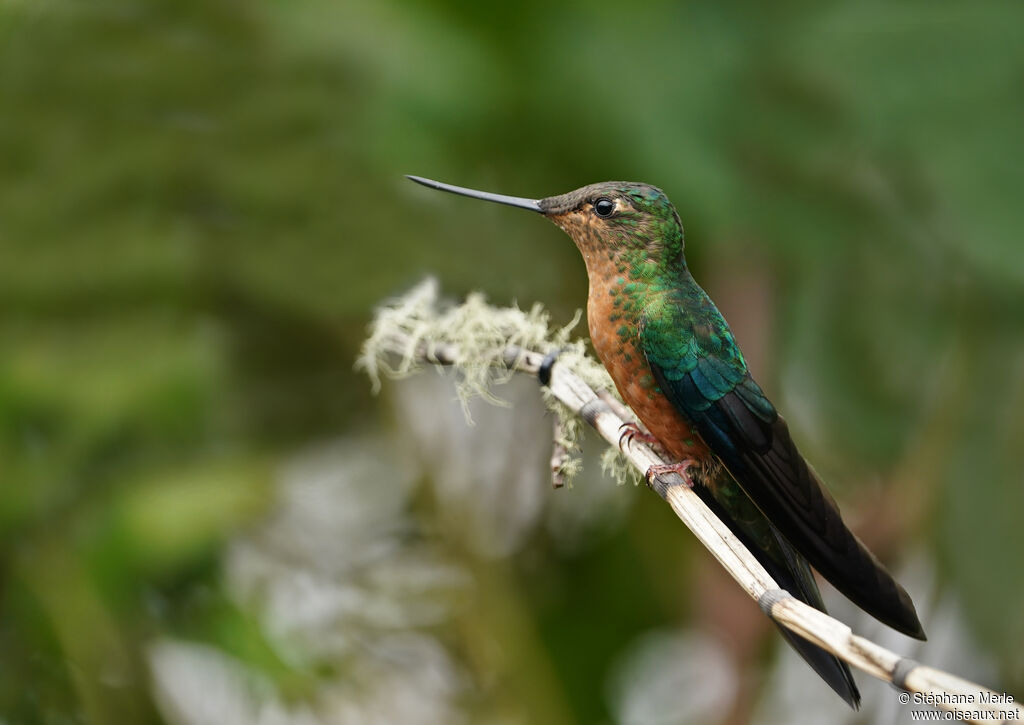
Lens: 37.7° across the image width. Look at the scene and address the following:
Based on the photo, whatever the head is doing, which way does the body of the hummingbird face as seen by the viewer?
to the viewer's left
